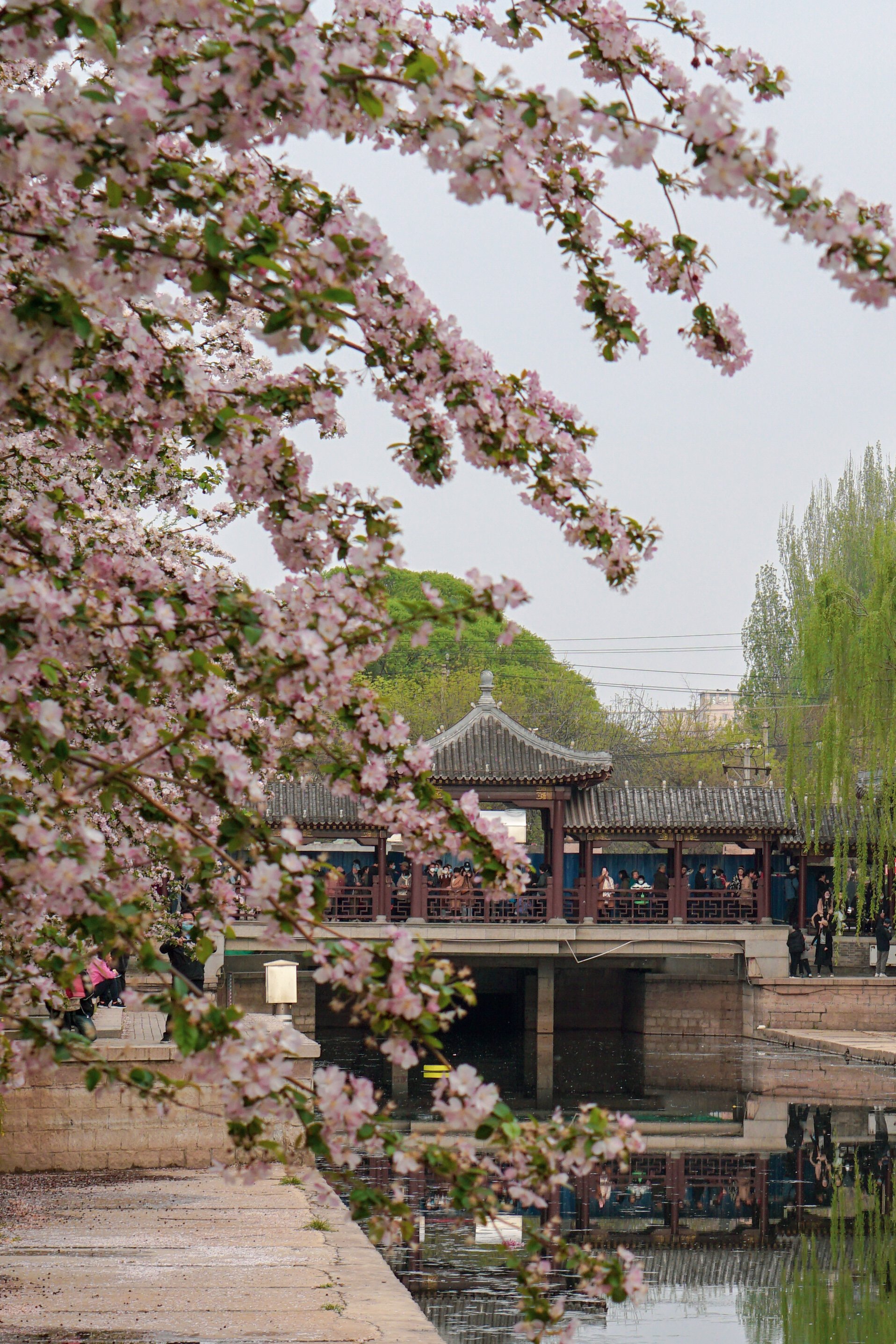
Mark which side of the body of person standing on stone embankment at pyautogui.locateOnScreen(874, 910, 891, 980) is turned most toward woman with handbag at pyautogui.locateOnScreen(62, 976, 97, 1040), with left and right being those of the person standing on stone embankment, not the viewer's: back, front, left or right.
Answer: right

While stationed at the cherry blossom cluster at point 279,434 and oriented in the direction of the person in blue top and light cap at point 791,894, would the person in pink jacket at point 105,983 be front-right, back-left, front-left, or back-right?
front-left

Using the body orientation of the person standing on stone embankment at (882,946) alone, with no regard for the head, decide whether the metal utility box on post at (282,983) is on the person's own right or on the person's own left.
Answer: on the person's own right

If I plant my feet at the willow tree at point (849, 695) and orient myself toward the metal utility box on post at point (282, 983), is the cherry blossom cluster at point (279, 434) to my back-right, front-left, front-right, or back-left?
front-left

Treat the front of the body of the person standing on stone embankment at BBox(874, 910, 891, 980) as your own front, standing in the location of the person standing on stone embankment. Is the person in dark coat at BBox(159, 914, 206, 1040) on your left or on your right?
on your right

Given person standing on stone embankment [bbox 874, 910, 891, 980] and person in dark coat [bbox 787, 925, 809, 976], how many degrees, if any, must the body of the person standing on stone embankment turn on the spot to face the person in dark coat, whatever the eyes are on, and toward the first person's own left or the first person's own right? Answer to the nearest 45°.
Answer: approximately 135° to the first person's own right
